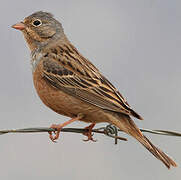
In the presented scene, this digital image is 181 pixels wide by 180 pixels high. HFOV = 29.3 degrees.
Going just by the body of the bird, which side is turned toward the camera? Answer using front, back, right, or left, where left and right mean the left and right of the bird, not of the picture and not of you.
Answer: left
